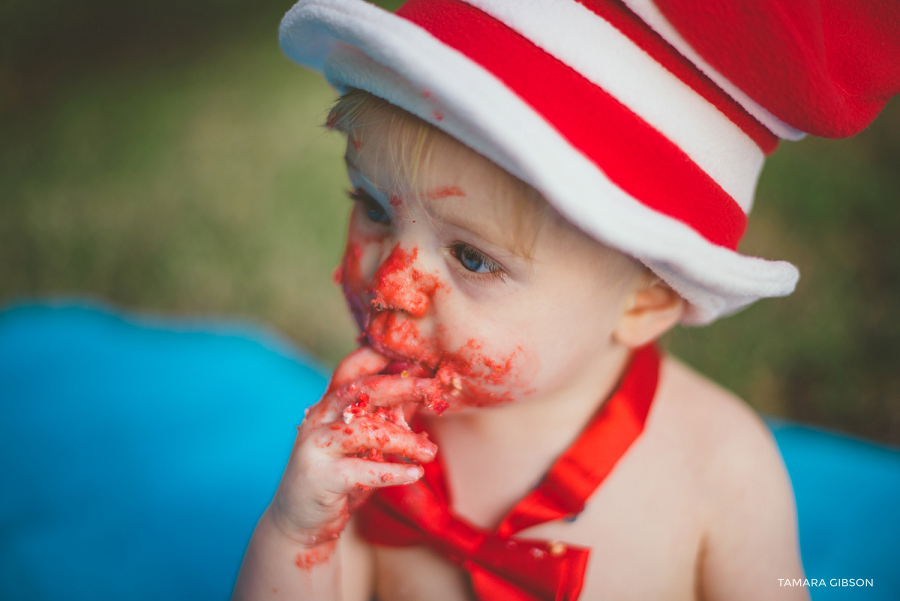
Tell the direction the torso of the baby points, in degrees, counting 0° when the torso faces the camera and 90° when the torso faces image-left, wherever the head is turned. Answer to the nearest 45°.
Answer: approximately 45°

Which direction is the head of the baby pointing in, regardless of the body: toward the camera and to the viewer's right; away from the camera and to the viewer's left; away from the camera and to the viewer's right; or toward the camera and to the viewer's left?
toward the camera and to the viewer's left
